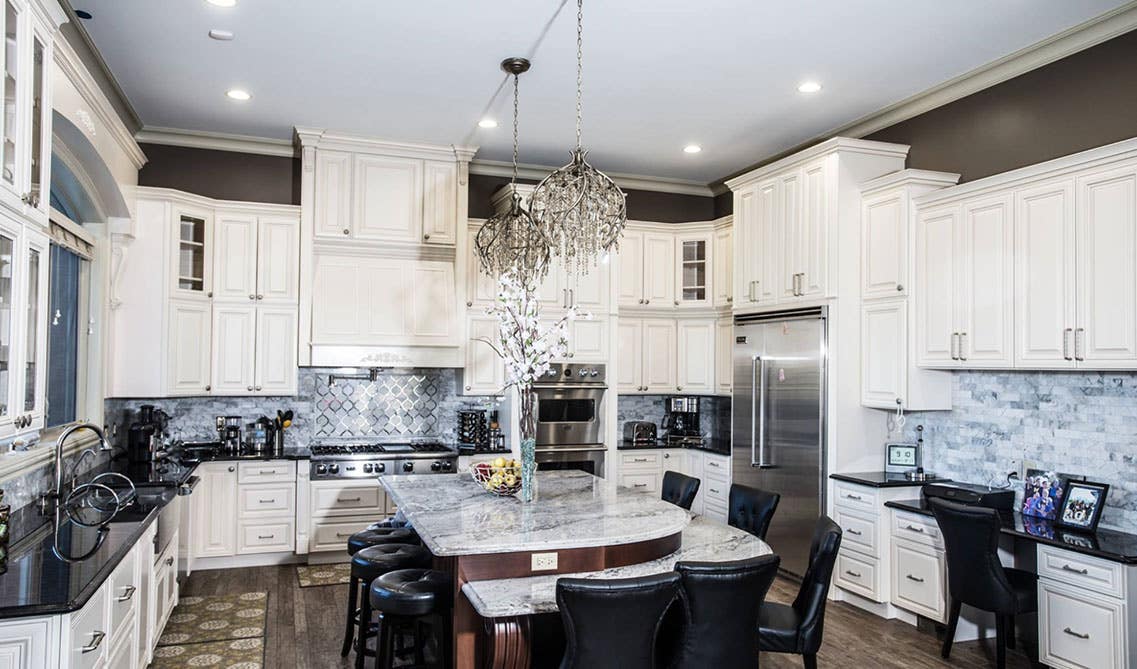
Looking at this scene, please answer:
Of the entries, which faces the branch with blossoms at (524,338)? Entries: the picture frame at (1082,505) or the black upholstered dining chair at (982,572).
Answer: the picture frame

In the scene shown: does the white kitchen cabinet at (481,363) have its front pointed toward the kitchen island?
yes

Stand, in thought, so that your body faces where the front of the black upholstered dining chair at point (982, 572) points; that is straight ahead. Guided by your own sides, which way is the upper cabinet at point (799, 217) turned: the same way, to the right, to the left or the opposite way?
the opposite way

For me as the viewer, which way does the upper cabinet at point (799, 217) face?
facing the viewer and to the left of the viewer

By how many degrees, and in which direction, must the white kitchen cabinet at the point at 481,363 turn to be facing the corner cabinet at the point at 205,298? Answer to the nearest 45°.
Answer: approximately 90° to its right

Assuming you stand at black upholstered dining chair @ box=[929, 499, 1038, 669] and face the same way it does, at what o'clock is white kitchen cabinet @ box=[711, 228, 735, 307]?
The white kitchen cabinet is roughly at 9 o'clock from the black upholstered dining chair.

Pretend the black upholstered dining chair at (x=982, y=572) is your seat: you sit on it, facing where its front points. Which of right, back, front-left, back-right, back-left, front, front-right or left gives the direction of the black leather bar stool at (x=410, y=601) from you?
back

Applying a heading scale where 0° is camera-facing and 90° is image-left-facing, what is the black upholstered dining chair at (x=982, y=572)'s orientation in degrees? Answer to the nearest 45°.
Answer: approximately 225°

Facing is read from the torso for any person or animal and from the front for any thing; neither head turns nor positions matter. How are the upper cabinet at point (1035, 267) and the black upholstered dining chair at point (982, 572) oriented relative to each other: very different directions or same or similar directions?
very different directions

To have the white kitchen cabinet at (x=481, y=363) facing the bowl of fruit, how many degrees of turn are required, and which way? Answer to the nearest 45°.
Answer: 0° — it already faces it

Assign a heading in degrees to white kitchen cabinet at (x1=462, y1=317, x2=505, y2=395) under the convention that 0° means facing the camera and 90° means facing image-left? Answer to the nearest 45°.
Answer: approximately 0°

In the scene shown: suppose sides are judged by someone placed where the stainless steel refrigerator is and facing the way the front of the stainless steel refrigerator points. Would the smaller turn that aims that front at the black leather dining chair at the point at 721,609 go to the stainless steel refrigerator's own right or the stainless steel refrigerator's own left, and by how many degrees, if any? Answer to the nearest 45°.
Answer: approximately 45° to the stainless steel refrigerator's own left

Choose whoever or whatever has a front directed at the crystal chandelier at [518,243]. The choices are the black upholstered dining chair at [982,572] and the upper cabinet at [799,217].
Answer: the upper cabinet

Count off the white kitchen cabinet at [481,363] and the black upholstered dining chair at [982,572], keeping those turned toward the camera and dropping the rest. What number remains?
1

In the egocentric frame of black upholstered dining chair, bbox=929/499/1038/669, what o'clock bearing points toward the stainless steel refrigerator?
The stainless steel refrigerator is roughly at 9 o'clock from the black upholstered dining chair.
